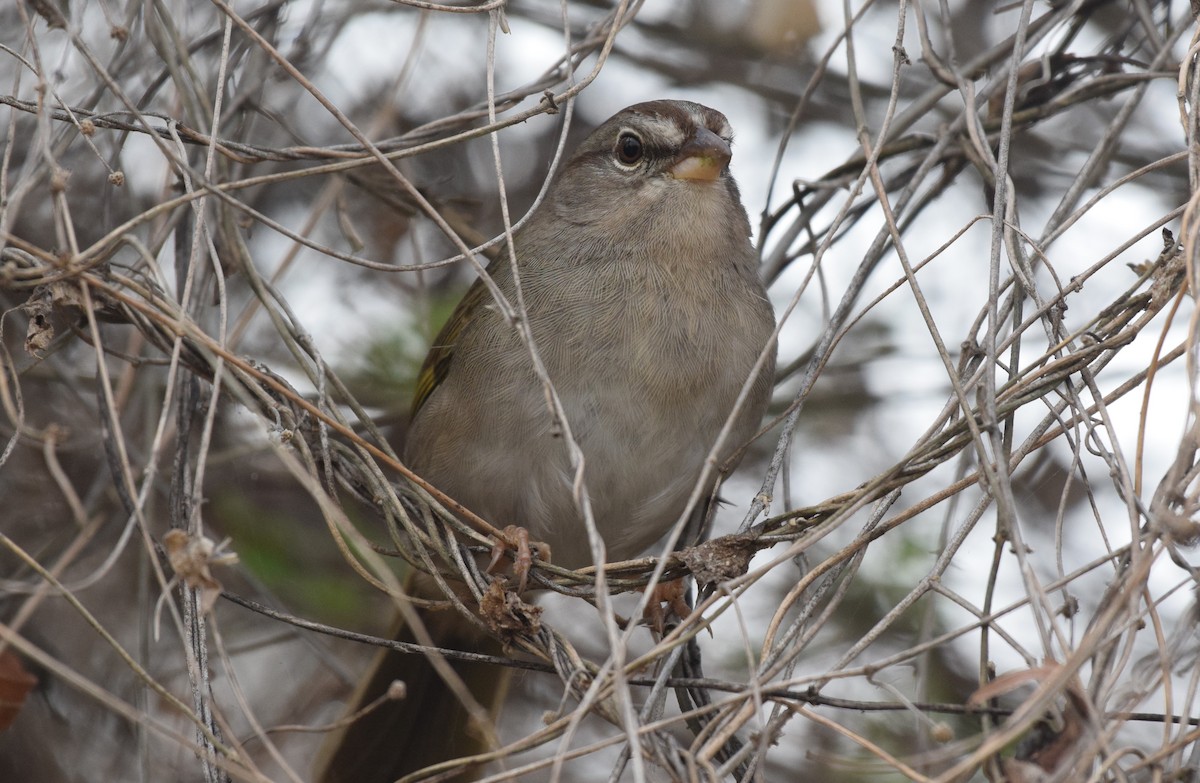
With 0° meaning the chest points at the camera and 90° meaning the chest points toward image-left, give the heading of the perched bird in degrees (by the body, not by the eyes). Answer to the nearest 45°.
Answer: approximately 315°

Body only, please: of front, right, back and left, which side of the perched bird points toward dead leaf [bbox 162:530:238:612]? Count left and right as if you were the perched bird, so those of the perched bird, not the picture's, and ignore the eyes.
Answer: right

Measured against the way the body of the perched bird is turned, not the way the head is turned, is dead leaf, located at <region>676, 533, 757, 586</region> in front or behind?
in front
